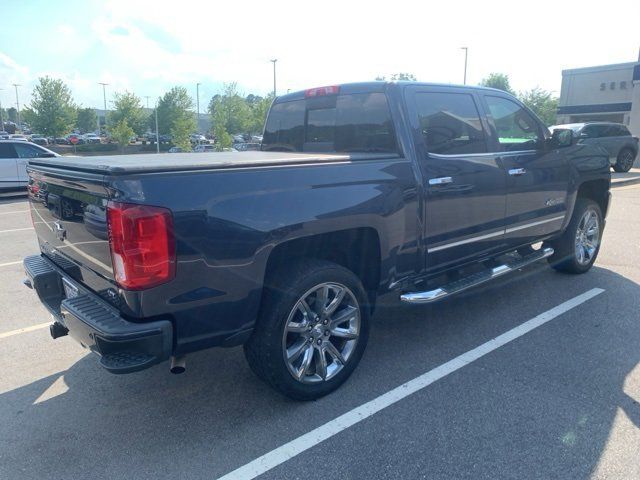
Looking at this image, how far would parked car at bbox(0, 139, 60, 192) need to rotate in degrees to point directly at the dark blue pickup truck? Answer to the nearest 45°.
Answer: approximately 90° to its right

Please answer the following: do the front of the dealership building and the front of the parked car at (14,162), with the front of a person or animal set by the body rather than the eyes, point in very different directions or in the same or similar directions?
very different directions

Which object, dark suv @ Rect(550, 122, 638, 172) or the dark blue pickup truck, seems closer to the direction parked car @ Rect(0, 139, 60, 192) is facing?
the dark suv

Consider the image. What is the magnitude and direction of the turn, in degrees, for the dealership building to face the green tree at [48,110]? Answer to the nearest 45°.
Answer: approximately 45° to its right

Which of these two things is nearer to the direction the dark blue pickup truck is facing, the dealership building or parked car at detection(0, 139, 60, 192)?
the dealership building

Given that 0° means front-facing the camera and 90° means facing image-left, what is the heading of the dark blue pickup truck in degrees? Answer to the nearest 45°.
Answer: approximately 225°

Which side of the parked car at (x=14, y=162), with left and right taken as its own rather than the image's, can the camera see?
right

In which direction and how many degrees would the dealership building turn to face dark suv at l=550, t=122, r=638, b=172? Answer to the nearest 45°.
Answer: approximately 45° to its left

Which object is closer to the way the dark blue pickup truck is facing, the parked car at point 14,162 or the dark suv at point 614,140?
the dark suv
